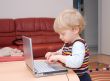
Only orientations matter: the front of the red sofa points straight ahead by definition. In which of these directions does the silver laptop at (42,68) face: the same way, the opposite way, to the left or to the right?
to the left

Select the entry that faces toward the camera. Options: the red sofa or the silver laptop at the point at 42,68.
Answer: the red sofa

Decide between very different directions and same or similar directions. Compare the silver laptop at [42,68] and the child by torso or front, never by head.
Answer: very different directions

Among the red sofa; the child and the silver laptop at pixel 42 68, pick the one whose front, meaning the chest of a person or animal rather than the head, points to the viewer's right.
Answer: the silver laptop

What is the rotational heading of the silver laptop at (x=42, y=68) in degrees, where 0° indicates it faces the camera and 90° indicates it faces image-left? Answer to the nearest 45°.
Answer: approximately 270°

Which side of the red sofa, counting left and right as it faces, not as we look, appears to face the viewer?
front

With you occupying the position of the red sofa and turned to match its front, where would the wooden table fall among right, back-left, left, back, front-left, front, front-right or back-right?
front

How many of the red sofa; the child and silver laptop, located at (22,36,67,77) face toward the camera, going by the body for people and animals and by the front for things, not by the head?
1

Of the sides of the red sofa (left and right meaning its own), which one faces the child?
front

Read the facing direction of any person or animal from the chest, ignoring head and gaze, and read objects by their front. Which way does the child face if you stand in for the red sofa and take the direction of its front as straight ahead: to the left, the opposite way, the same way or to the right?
to the right

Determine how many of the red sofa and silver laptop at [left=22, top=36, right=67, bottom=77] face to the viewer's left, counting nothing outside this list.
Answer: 0

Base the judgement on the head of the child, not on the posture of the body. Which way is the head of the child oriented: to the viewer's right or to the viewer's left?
to the viewer's left

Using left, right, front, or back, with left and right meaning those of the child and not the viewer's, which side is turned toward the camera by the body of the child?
left

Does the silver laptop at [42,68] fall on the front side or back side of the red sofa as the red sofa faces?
on the front side
